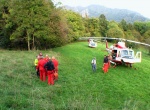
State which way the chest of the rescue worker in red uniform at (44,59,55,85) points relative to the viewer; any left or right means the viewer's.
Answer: facing away from the viewer
